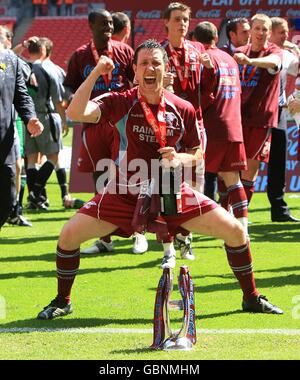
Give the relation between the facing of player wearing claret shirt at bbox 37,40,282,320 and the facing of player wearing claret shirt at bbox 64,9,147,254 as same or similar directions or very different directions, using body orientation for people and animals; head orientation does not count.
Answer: same or similar directions

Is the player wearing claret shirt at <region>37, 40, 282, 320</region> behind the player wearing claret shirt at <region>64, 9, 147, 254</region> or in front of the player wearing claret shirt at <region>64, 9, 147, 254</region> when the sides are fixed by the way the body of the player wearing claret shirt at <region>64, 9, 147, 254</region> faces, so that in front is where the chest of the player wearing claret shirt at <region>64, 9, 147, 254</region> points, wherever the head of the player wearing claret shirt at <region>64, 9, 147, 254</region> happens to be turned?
in front

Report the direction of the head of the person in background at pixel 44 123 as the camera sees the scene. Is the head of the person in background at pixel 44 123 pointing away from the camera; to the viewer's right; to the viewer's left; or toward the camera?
away from the camera

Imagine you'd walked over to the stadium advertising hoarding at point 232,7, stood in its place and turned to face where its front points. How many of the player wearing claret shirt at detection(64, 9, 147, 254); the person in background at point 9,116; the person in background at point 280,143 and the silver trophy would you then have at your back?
0

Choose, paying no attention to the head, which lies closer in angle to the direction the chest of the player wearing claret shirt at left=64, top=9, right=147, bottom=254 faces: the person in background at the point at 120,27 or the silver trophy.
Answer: the silver trophy

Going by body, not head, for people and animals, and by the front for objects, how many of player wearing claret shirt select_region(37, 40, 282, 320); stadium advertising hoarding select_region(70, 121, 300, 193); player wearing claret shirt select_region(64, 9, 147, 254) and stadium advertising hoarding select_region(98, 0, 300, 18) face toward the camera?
4

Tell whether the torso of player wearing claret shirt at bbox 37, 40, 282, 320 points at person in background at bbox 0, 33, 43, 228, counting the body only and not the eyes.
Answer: no

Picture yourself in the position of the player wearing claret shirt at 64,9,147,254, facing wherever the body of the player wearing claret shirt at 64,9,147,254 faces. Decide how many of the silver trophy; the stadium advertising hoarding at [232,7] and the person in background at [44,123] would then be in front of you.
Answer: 1

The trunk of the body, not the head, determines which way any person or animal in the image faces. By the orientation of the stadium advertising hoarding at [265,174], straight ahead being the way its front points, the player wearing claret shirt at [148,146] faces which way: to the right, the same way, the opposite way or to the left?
the same way

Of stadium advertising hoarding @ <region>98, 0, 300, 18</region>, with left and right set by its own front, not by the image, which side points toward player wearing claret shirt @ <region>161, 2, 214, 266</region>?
front

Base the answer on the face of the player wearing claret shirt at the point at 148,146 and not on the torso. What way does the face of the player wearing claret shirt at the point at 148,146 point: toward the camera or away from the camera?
toward the camera

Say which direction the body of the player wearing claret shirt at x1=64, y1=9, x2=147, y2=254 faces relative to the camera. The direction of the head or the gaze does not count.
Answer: toward the camera

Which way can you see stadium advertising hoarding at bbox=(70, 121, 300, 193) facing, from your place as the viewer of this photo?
facing the viewer

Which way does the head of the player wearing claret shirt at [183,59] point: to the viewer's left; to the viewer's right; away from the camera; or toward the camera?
toward the camera

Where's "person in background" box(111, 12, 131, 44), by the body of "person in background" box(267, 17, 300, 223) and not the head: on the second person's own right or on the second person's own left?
on the second person's own right

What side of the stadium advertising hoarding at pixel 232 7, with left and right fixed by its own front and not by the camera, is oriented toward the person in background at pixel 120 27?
front

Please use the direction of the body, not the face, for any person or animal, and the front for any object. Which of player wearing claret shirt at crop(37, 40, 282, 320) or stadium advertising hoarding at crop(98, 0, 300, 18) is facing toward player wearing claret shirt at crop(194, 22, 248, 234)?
the stadium advertising hoarding

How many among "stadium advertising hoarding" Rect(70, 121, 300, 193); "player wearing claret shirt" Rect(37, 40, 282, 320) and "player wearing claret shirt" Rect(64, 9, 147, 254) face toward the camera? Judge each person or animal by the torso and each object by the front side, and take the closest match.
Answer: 3

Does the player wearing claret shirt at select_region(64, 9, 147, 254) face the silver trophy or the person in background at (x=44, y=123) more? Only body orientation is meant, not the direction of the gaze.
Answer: the silver trophy
